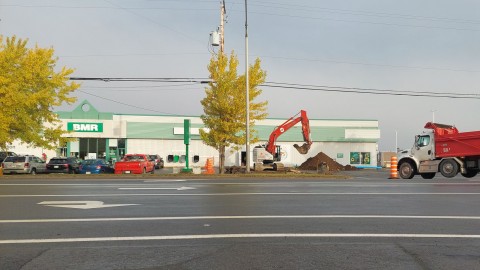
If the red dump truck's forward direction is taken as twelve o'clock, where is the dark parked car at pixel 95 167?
The dark parked car is roughly at 12 o'clock from the red dump truck.

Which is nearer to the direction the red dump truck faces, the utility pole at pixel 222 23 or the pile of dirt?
the utility pole

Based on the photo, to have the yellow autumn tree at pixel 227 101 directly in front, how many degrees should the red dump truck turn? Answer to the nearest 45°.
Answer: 0° — it already faces it

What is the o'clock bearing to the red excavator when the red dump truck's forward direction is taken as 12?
The red excavator is roughly at 1 o'clock from the red dump truck.

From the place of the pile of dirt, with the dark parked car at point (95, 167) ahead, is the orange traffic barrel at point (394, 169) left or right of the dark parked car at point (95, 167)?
left

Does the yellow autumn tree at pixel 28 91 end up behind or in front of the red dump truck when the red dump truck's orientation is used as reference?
in front

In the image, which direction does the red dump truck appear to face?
to the viewer's left

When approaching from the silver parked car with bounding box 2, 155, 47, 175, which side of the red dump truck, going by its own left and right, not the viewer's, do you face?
front

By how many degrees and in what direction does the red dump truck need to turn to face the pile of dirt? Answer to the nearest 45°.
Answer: approximately 45° to its right

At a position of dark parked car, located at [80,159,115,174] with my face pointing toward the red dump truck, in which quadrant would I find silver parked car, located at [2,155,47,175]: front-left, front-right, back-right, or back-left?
back-right
